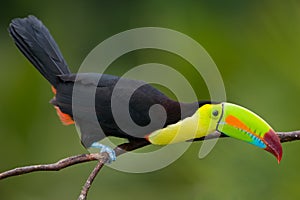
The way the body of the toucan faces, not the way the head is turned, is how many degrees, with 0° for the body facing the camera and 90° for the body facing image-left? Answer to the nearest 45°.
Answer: approximately 270°
